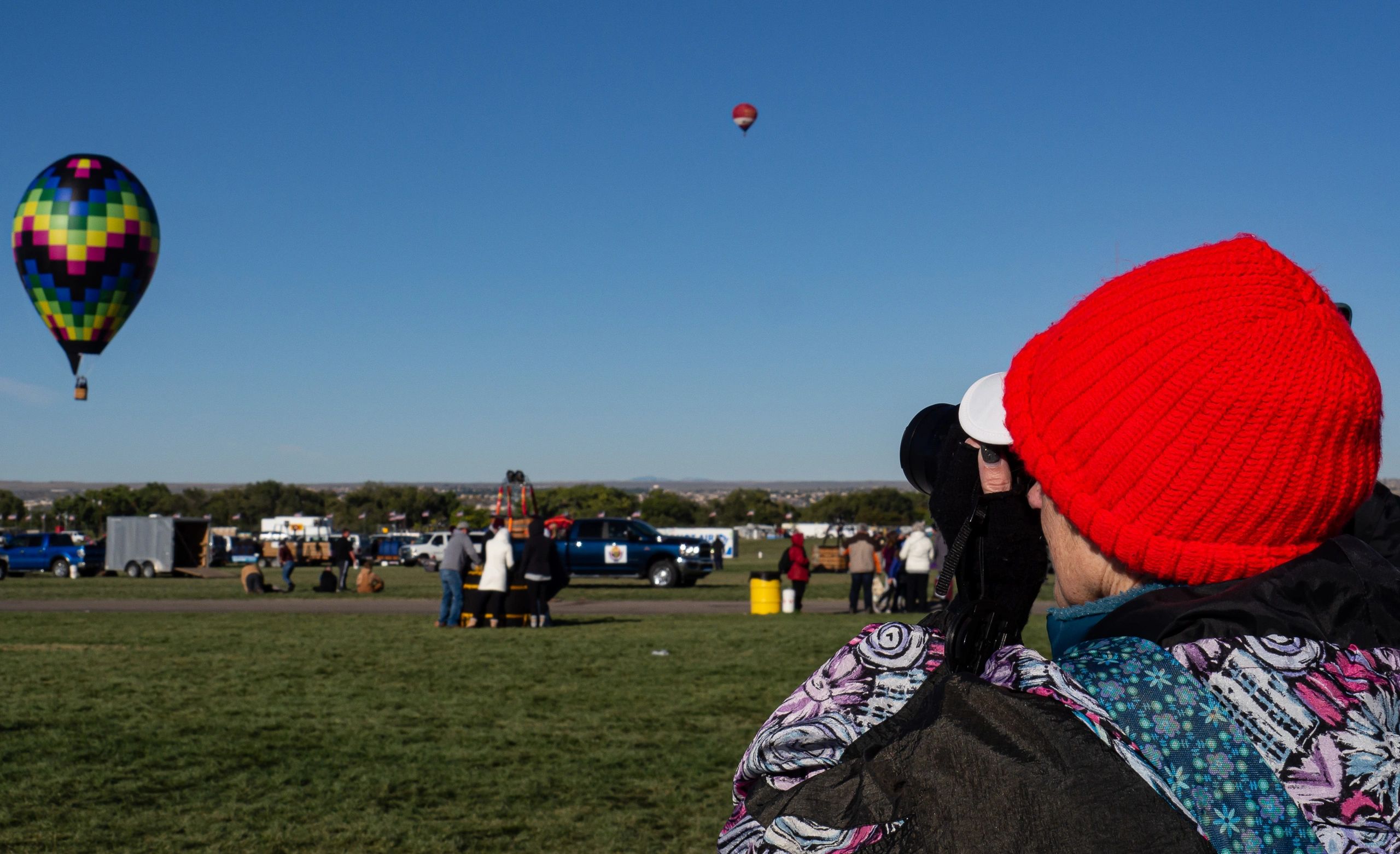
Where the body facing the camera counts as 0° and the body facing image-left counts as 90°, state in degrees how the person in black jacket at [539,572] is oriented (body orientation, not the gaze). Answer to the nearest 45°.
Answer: approximately 180°

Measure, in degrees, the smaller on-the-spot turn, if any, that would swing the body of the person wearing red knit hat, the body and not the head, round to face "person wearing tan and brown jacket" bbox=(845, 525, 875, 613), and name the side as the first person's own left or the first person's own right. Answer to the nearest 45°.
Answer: approximately 45° to the first person's own right

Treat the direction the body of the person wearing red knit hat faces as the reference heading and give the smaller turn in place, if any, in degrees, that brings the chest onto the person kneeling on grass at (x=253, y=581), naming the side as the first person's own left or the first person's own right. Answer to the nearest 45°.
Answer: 0° — they already face them

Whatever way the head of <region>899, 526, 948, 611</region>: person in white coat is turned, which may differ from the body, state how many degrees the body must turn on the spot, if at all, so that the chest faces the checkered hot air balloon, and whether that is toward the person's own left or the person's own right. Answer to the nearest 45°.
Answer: approximately 90° to the person's own left

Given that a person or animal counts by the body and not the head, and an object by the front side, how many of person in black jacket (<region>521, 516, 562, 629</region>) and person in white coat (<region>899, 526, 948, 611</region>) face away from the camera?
2

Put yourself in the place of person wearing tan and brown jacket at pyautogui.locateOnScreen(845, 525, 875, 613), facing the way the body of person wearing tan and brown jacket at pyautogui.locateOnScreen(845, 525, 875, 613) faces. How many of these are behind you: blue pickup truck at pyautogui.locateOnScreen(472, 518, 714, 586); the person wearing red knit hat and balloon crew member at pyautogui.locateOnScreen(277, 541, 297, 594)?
1

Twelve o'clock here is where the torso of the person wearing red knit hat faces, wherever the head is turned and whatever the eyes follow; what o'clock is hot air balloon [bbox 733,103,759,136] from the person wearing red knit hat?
The hot air balloon is roughly at 1 o'clock from the person wearing red knit hat.

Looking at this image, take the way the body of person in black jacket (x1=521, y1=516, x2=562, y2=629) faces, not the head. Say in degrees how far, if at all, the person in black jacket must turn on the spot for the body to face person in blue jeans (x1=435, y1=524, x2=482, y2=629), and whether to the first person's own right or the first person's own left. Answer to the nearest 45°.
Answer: approximately 45° to the first person's own left

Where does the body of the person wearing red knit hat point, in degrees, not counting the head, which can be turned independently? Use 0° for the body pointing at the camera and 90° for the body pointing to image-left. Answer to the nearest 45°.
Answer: approximately 135°

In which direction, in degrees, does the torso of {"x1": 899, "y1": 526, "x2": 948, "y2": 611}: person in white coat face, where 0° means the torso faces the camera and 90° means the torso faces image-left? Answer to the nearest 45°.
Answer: approximately 180°

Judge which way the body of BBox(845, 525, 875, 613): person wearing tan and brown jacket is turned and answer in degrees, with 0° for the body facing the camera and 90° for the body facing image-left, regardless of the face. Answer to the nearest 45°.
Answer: approximately 180°

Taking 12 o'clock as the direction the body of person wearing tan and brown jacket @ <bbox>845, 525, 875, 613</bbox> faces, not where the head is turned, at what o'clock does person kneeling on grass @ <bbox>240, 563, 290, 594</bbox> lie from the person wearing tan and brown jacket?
The person kneeling on grass is roughly at 10 o'clock from the person wearing tan and brown jacket.

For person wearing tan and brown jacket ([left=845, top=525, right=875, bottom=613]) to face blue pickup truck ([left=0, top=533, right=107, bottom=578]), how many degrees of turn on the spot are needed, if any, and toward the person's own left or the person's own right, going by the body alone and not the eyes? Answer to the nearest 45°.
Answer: approximately 45° to the person's own left

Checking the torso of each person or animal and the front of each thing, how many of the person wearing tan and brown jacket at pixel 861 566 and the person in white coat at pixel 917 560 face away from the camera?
2
